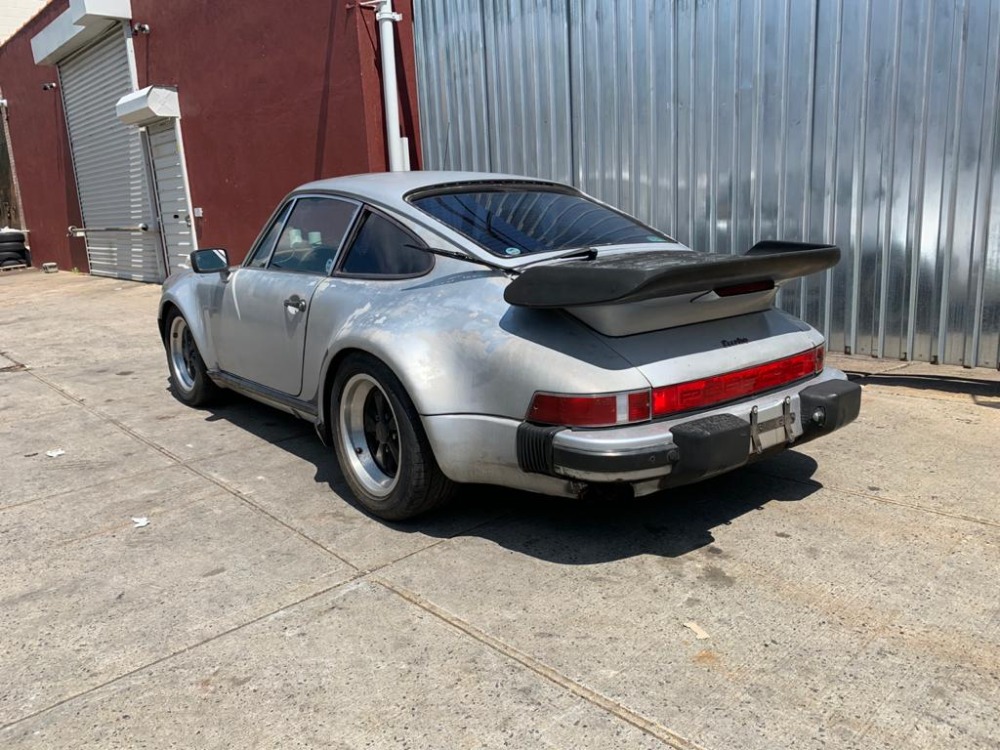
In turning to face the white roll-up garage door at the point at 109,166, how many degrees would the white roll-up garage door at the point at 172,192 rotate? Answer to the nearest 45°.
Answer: approximately 135° to its right

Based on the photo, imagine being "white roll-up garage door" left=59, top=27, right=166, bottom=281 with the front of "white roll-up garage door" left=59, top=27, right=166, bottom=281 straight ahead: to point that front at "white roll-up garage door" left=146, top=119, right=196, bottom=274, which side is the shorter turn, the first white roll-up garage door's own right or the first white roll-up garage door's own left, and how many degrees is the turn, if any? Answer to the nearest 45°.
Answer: approximately 45° to the first white roll-up garage door's own left

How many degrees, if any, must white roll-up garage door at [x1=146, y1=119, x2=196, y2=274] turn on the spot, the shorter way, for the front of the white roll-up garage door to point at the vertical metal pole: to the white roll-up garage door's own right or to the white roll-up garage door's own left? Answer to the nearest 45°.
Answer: approximately 45° to the white roll-up garage door's own left

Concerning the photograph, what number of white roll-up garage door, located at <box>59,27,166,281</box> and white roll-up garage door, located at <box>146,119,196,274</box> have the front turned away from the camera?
0

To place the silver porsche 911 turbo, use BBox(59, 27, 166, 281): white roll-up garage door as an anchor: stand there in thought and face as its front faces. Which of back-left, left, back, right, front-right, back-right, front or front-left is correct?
front-left

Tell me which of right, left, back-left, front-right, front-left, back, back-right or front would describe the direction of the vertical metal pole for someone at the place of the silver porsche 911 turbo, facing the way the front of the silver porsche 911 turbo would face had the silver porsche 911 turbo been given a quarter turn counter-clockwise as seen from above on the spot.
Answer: back-right

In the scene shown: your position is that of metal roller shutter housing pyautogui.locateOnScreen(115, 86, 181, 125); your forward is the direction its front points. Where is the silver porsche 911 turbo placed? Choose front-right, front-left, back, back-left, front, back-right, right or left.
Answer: front-left

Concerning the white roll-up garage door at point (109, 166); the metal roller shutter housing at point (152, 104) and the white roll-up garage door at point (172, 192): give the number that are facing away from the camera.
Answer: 0

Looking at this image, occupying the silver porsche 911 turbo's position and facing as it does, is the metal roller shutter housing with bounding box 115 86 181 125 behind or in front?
in front

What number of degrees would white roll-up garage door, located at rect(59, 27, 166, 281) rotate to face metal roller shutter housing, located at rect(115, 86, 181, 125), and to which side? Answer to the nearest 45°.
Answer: approximately 45° to its left

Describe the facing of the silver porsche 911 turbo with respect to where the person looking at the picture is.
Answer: facing away from the viewer and to the left of the viewer

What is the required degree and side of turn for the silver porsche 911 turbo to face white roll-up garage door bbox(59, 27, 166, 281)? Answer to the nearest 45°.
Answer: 0° — it already faces it

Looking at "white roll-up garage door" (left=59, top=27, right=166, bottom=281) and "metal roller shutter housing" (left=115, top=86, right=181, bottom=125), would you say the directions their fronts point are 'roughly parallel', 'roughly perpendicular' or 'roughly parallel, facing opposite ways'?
roughly parallel

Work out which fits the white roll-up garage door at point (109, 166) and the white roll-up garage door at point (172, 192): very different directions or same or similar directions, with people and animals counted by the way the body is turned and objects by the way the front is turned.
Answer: same or similar directions
